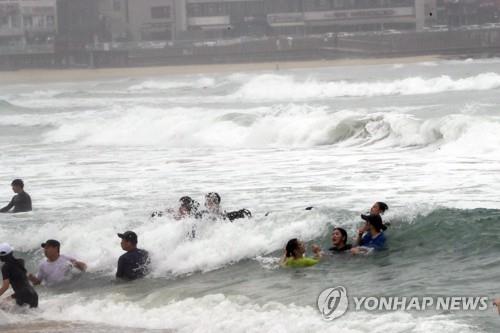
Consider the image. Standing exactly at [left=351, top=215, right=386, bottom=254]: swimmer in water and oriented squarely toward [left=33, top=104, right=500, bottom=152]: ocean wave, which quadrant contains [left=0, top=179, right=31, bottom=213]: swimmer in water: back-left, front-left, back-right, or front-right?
front-left

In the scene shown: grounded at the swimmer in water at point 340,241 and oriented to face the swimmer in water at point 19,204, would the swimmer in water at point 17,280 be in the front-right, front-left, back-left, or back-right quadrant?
front-left

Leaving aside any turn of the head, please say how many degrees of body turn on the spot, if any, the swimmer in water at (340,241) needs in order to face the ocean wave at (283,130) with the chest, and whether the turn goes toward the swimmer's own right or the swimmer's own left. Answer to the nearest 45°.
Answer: approximately 135° to the swimmer's own right

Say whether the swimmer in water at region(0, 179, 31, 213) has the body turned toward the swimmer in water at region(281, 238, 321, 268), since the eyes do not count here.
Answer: no

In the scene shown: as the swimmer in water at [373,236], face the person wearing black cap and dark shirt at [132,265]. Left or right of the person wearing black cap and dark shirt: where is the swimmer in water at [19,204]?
right

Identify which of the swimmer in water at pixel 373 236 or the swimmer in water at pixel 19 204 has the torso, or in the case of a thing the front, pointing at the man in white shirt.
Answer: the swimmer in water at pixel 373 236

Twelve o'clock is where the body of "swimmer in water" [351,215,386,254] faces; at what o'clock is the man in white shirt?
The man in white shirt is roughly at 12 o'clock from the swimmer in water.

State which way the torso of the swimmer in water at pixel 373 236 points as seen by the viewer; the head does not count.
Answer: to the viewer's left

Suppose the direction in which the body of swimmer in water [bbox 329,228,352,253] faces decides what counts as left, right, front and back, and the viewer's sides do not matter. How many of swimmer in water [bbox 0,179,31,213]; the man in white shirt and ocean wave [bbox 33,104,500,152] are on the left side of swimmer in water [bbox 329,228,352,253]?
0

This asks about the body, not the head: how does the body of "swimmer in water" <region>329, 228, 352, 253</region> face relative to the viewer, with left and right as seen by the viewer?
facing the viewer and to the left of the viewer

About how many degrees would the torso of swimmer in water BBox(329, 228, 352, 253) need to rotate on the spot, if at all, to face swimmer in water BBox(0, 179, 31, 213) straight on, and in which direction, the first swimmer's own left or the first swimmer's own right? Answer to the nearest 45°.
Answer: approximately 90° to the first swimmer's own right
